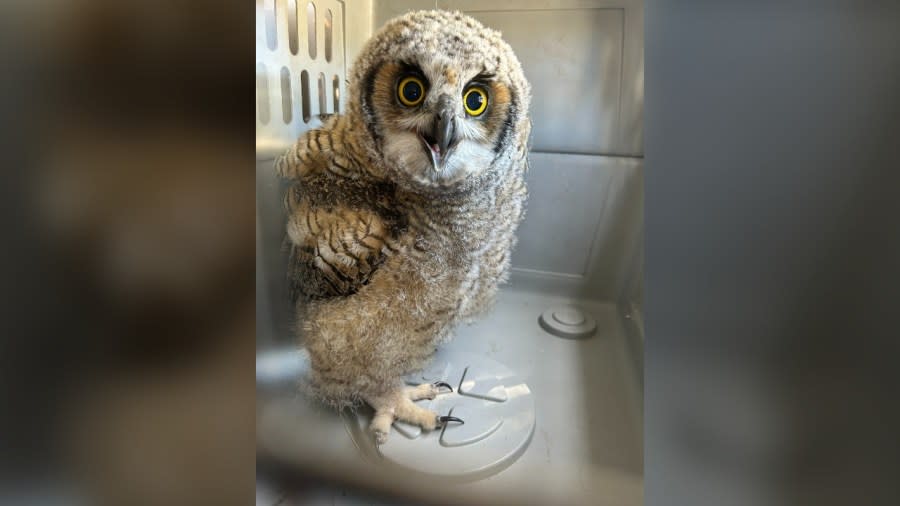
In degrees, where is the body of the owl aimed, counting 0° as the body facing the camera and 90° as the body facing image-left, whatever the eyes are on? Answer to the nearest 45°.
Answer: approximately 315°
